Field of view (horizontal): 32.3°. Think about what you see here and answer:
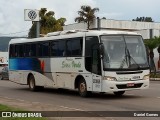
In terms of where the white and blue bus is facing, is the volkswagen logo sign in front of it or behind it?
behind

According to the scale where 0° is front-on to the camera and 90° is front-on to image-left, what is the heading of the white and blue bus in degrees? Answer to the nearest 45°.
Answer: approximately 315°

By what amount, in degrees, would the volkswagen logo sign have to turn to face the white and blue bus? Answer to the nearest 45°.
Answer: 0° — it already faces it
